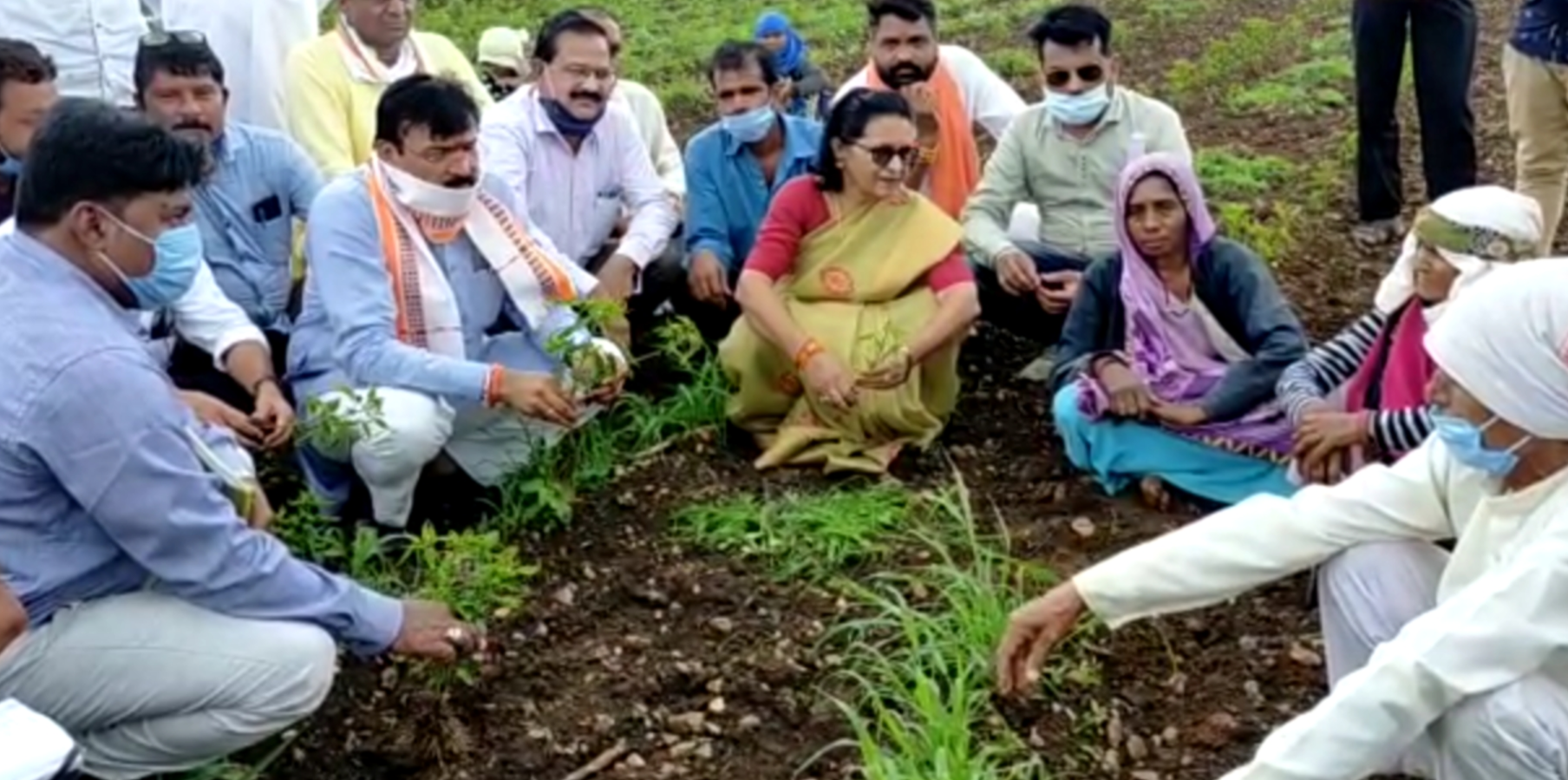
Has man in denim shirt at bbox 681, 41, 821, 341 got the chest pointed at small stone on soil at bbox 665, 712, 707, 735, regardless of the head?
yes

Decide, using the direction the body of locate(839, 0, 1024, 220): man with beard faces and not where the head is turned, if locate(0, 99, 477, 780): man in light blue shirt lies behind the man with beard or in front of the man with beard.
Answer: in front

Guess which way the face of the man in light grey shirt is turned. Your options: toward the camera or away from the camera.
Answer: toward the camera

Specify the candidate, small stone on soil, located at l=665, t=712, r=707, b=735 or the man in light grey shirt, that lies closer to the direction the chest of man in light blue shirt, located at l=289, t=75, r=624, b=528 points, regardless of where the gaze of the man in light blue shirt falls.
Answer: the small stone on soil

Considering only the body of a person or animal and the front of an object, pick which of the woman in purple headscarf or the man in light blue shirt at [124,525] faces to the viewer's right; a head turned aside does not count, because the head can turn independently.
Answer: the man in light blue shirt

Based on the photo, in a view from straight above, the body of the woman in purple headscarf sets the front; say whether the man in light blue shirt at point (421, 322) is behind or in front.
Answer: in front

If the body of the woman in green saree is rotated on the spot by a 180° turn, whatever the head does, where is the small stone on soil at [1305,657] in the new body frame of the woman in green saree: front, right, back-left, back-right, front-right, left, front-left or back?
back-right

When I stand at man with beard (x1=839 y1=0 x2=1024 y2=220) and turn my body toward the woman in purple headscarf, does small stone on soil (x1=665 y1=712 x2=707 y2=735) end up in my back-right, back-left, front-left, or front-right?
front-right

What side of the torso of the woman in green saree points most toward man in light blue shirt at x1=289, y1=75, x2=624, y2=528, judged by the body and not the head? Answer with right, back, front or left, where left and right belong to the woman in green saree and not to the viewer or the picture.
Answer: right

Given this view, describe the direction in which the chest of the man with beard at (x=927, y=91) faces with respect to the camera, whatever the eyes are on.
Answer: toward the camera

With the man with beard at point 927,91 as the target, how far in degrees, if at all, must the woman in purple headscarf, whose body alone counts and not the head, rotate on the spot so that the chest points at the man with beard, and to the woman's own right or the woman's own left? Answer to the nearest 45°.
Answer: approximately 90° to the woman's own right

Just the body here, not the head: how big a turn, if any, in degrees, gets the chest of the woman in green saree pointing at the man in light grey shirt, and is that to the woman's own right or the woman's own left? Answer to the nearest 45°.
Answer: approximately 135° to the woman's own left

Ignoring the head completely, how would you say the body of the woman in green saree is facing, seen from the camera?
toward the camera

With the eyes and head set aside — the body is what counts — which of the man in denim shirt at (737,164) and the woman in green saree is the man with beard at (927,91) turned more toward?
the woman in green saree

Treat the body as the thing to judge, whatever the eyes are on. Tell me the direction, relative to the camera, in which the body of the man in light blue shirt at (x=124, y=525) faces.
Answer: to the viewer's right

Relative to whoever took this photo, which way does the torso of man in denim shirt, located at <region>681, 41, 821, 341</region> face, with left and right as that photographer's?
facing the viewer

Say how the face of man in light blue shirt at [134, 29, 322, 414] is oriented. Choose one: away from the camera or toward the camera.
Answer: toward the camera
